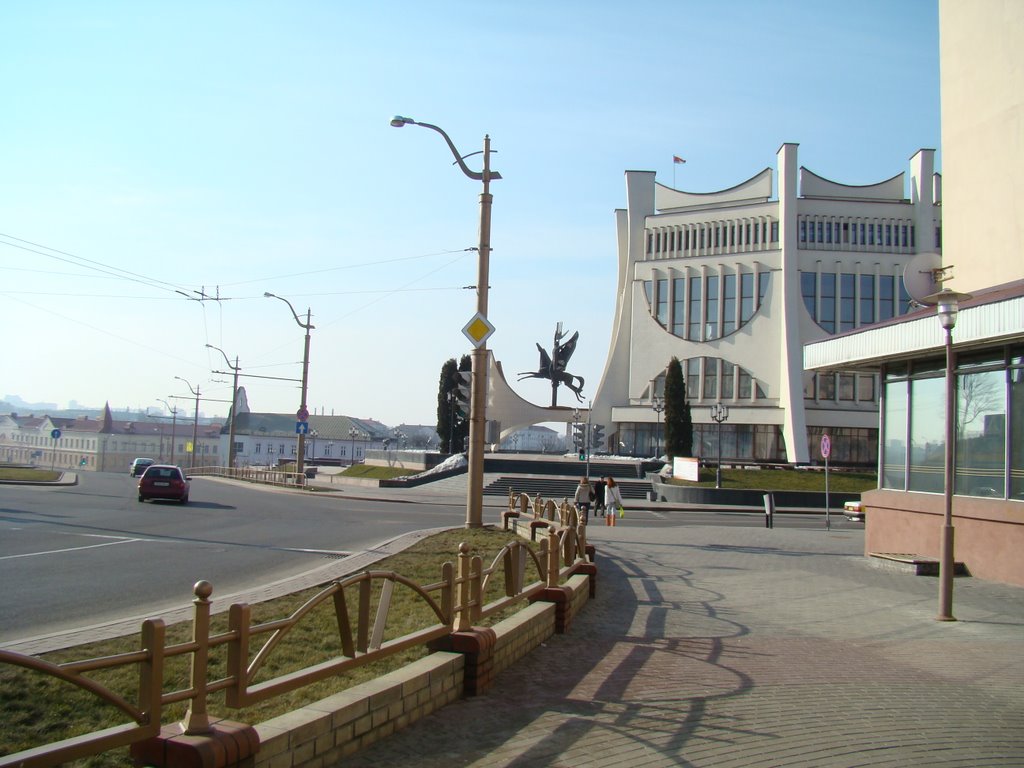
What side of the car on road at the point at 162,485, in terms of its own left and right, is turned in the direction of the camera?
back

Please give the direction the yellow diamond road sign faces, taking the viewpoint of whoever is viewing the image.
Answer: facing the viewer

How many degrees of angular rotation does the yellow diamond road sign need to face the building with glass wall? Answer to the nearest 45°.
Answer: approximately 90° to its left

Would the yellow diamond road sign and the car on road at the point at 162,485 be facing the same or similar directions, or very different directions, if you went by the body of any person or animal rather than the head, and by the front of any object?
very different directions

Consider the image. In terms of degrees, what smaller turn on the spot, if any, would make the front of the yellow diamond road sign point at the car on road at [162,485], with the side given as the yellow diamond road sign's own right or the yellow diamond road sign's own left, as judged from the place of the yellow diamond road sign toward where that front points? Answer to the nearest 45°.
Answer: approximately 135° to the yellow diamond road sign's own right

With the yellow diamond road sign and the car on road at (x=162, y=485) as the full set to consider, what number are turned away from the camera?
1

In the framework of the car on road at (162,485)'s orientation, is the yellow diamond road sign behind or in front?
behind

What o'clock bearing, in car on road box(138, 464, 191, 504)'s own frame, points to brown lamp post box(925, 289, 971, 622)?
The brown lamp post is roughly at 5 o'clock from the car on road.

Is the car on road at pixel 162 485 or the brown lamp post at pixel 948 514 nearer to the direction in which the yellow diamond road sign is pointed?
the brown lamp post

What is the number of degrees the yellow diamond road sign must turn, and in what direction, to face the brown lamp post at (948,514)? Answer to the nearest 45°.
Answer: approximately 45° to its left

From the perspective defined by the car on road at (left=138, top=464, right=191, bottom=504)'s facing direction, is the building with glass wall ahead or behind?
behind
